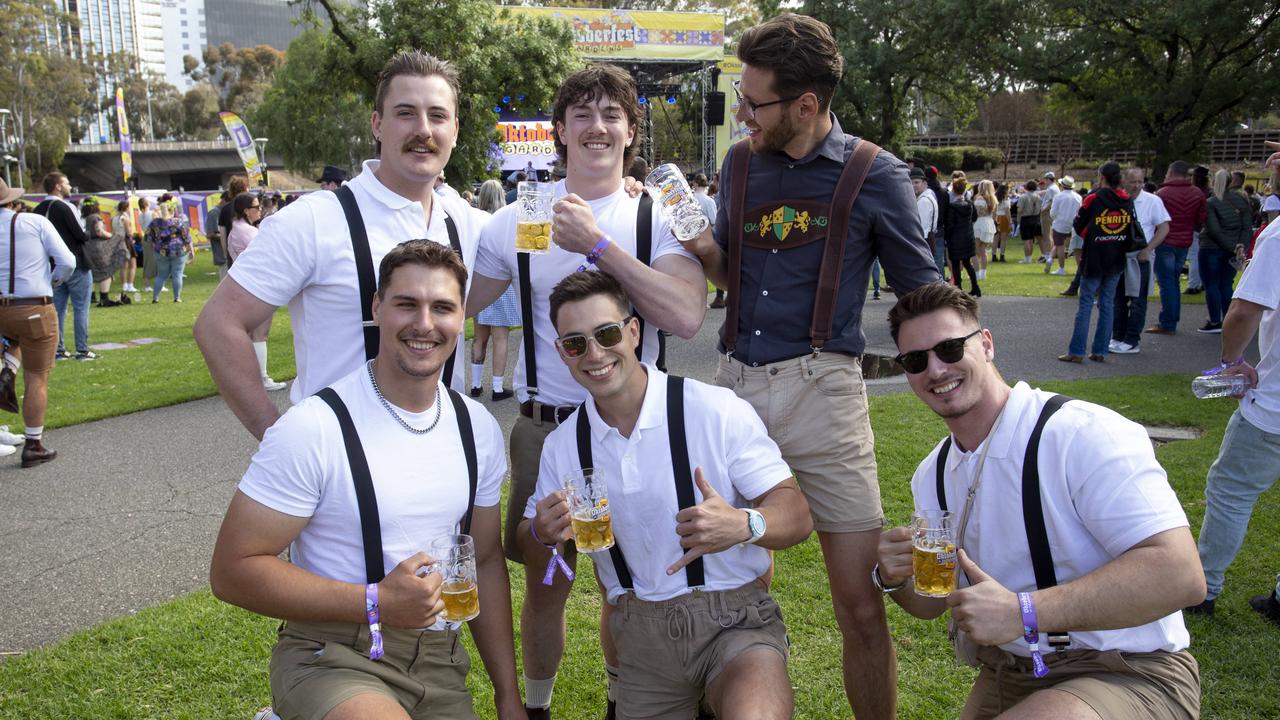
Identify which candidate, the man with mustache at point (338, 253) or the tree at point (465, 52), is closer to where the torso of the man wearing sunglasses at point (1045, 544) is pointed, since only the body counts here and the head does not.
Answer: the man with mustache

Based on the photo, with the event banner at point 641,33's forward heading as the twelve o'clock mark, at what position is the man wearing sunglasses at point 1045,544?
The man wearing sunglasses is roughly at 12 o'clock from the event banner.

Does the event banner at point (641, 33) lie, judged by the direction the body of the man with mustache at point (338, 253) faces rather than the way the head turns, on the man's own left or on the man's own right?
on the man's own left

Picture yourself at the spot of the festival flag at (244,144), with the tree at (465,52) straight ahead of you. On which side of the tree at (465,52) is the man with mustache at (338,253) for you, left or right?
right

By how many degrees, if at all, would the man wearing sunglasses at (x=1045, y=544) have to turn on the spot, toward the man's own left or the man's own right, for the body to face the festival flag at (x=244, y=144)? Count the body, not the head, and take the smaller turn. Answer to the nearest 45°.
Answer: approximately 90° to the man's own right
